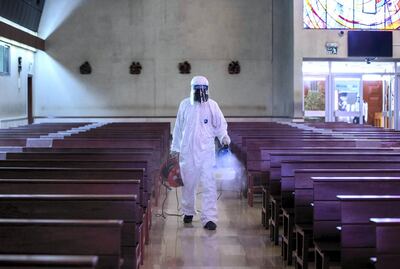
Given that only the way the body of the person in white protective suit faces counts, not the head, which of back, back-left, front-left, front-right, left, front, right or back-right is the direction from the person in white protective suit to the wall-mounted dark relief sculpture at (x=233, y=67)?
back

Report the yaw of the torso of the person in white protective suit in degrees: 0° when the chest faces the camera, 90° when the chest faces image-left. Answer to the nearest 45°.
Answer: approximately 0°

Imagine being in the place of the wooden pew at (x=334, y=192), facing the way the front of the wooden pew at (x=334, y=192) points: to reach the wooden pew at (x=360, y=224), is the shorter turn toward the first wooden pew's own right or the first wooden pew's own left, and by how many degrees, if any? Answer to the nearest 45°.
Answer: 0° — it already faces it

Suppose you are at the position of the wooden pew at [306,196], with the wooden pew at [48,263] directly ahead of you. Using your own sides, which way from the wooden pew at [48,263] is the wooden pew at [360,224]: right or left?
left

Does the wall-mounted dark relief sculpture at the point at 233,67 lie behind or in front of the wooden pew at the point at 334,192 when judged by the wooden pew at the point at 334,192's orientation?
behind

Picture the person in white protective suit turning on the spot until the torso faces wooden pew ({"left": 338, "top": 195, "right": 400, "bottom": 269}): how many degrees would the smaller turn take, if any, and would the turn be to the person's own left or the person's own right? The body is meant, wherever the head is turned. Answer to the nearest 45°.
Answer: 0° — they already face it

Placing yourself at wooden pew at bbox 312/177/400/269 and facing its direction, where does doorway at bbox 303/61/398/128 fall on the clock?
The doorway is roughly at 6 o'clock from the wooden pew.
